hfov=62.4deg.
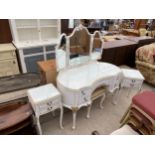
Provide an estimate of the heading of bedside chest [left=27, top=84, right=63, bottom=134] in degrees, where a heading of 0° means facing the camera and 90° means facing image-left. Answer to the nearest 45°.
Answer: approximately 315°

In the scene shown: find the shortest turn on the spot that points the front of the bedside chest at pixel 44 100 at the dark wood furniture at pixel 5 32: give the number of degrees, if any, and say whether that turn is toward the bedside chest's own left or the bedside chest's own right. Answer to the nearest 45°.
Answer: approximately 135° to the bedside chest's own left

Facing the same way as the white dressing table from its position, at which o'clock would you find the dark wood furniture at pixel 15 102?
The dark wood furniture is roughly at 4 o'clock from the white dressing table.

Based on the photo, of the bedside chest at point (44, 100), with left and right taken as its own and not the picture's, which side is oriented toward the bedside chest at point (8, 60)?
back

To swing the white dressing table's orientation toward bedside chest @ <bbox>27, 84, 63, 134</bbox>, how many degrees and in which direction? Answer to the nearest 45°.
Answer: approximately 90° to its right

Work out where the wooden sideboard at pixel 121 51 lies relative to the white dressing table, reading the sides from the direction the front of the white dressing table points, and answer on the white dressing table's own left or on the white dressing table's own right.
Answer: on the white dressing table's own left

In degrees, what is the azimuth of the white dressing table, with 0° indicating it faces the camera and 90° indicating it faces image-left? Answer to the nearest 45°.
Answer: approximately 315°

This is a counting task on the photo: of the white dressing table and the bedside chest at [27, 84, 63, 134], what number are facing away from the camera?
0
